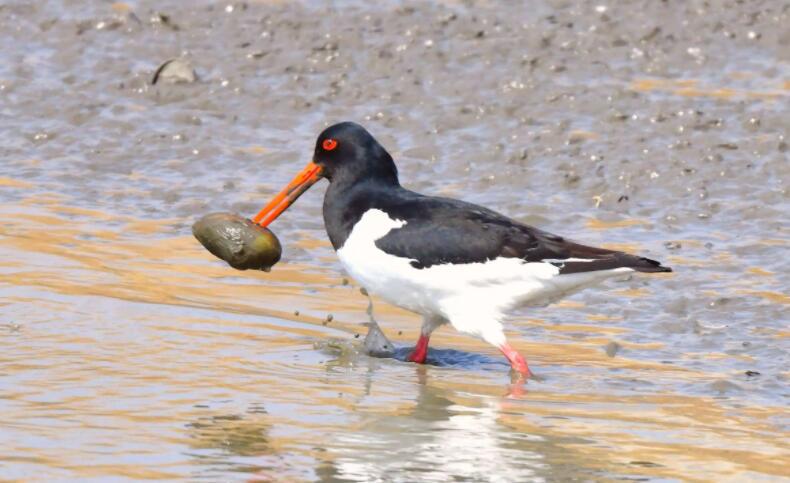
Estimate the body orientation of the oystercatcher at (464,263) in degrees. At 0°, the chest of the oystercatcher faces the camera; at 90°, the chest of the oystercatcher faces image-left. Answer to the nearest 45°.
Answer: approximately 90°
